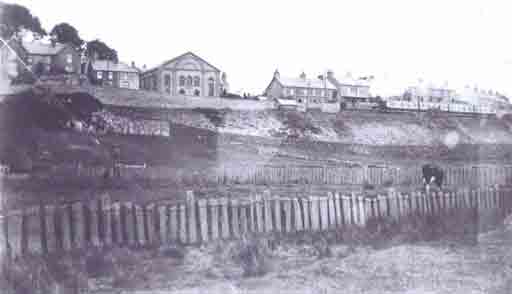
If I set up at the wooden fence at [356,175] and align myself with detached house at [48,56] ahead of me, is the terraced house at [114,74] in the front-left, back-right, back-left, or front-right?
front-right

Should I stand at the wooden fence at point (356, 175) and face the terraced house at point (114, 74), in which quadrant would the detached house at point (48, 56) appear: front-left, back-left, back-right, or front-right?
front-left

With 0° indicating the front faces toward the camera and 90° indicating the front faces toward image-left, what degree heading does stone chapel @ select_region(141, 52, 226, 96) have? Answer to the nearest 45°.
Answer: approximately 0°

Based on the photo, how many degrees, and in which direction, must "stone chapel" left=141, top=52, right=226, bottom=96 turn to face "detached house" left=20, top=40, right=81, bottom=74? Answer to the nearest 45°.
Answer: approximately 45° to its right

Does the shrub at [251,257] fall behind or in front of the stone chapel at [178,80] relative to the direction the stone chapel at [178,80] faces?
in front

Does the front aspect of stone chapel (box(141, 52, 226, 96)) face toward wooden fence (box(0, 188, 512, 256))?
yes

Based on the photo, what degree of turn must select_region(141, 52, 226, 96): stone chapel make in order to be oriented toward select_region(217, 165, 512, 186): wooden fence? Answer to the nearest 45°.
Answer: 0° — it already faces it
